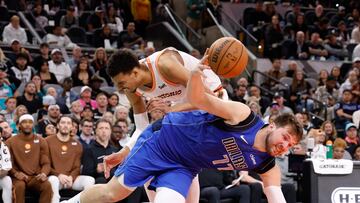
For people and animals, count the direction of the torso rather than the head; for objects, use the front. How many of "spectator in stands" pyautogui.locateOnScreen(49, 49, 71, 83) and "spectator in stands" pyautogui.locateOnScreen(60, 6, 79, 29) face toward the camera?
2

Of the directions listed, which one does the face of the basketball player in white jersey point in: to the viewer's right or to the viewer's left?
to the viewer's left

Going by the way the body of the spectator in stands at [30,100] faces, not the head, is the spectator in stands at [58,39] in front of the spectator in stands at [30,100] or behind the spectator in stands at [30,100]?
behind

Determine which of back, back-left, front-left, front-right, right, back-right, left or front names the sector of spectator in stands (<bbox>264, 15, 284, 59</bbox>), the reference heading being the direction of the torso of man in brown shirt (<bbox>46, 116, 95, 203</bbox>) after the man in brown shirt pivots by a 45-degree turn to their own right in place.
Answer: back

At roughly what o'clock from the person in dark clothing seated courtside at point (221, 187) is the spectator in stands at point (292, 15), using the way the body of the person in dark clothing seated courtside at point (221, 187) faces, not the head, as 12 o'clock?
the spectator in stands at point (292, 15) is roughly at 6 o'clock from the person in dark clothing seated courtside at point (221, 187).

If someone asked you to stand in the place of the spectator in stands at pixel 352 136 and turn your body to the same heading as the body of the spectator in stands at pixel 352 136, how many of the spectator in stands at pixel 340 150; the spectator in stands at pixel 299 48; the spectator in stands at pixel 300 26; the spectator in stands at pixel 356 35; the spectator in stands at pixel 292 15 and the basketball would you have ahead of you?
2

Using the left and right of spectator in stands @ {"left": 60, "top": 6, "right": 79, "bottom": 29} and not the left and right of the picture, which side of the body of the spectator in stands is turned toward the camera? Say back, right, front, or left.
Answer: front

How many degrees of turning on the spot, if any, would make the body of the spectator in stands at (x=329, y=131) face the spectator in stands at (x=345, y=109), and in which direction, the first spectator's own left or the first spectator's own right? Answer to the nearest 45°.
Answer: approximately 180°

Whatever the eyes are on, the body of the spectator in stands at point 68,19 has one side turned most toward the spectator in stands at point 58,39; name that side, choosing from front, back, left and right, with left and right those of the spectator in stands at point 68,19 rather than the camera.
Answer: front

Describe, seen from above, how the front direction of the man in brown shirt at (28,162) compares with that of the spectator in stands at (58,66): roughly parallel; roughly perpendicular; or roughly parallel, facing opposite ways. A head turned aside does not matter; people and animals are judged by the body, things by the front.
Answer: roughly parallel

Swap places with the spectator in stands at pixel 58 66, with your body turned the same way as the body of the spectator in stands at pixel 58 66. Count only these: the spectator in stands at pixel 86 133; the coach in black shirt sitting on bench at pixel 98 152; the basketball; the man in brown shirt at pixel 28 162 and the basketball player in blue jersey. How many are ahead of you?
5
